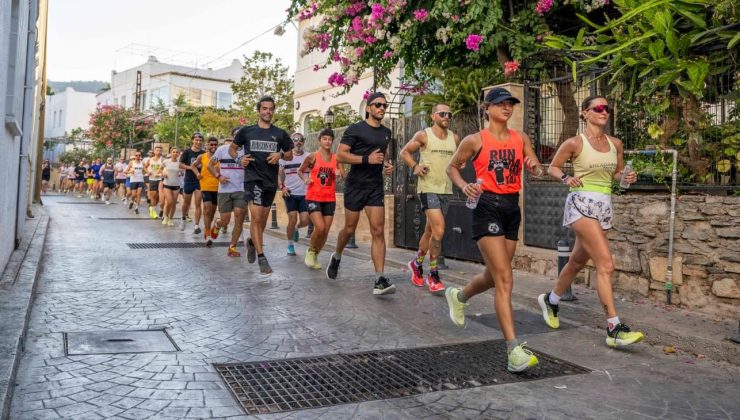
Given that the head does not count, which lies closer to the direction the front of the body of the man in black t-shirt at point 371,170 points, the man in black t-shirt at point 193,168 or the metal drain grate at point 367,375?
the metal drain grate

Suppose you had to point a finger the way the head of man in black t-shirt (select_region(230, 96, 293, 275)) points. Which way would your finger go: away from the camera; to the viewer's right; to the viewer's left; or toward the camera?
toward the camera

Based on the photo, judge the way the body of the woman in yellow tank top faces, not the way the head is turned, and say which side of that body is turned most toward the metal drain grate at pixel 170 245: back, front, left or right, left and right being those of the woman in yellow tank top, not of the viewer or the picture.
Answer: back

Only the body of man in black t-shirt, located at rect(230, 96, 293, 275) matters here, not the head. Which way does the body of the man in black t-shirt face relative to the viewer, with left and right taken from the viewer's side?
facing the viewer

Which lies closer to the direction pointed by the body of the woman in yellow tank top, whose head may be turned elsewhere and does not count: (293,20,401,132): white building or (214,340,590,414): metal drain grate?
the metal drain grate

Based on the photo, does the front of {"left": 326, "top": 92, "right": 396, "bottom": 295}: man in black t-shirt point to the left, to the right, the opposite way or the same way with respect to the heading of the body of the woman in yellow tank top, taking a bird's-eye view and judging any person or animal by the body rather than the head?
the same way

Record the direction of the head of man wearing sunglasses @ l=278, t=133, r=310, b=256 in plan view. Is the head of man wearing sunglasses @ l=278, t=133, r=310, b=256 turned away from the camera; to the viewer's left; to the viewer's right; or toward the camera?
toward the camera

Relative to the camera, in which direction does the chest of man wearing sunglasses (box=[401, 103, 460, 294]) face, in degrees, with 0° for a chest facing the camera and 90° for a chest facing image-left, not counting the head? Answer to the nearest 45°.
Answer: approximately 315°

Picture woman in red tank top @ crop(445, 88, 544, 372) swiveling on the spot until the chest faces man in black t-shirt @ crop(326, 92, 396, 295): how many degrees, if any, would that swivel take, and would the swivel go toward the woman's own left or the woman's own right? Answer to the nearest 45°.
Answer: approximately 180°

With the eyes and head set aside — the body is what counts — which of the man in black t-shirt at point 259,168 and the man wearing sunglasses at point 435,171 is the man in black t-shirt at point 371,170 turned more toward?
the man wearing sunglasses

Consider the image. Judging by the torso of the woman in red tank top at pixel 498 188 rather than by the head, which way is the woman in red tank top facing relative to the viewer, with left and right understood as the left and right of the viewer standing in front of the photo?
facing the viewer and to the right of the viewer

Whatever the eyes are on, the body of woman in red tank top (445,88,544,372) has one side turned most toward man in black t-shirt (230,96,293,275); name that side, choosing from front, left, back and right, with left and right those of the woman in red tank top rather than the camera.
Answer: back

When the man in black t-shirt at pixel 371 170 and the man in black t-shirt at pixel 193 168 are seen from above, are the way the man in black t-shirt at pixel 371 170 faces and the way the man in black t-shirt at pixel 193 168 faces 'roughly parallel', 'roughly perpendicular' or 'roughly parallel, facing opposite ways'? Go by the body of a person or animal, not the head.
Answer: roughly parallel

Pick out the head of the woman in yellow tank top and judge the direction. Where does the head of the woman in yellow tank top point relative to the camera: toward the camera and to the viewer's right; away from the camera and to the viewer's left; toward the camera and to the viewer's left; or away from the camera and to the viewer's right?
toward the camera and to the viewer's right

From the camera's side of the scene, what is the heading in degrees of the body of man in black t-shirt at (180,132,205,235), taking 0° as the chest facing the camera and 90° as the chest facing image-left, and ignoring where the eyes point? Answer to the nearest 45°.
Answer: approximately 315°

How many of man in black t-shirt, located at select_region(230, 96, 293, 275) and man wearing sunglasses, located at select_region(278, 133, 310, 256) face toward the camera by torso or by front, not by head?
2

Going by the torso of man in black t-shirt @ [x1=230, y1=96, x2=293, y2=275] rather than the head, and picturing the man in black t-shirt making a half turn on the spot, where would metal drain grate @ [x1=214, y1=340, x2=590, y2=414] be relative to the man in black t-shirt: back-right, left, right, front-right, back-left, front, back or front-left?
back

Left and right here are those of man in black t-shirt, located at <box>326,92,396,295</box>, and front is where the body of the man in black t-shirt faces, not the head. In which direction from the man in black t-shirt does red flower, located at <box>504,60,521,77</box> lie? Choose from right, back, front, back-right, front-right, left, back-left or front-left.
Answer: left

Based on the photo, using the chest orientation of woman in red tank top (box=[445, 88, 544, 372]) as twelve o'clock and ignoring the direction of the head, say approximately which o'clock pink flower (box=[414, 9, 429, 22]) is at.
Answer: The pink flower is roughly at 7 o'clock from the woman in red tank top.

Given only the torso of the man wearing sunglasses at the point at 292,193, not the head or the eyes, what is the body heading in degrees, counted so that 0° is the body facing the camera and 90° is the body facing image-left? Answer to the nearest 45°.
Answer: approximately 0°
